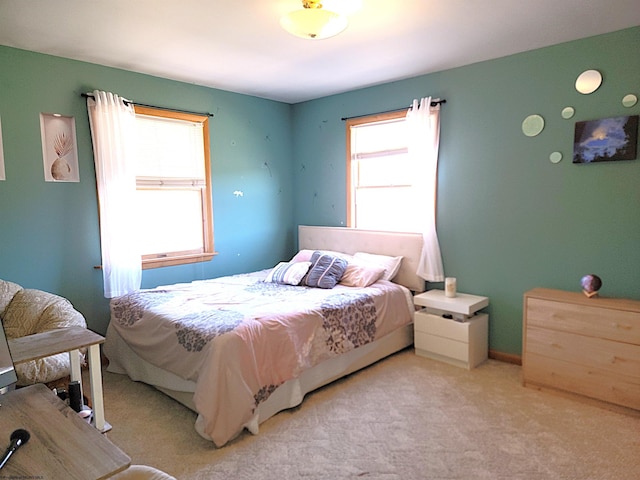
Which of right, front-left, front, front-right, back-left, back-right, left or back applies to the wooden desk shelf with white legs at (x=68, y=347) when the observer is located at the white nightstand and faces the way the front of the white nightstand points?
front

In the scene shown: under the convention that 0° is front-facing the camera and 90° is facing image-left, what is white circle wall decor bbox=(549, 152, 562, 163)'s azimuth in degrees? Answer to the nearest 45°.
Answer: approximately 0°

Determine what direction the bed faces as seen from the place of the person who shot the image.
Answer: facing the viewer and to the left of the viewer

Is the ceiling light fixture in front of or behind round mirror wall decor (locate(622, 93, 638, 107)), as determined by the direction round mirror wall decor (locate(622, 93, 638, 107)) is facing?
in front

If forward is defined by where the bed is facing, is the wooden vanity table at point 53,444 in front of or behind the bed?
in front

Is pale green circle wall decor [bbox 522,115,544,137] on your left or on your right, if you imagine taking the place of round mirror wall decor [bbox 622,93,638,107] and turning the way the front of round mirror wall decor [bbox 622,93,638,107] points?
on your right

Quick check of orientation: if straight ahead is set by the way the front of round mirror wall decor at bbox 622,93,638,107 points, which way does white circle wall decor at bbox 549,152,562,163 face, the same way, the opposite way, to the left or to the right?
the same way

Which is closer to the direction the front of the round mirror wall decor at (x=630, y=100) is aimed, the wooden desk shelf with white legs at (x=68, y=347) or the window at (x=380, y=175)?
the wooden desk shelf with white legs

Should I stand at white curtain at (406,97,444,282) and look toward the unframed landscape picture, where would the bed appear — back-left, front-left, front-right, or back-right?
back-right

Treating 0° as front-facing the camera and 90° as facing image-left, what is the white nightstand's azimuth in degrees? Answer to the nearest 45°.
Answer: approximately 45°

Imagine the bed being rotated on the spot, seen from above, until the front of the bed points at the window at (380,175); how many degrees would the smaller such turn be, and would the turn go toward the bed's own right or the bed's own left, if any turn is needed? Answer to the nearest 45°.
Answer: approximately 180°
